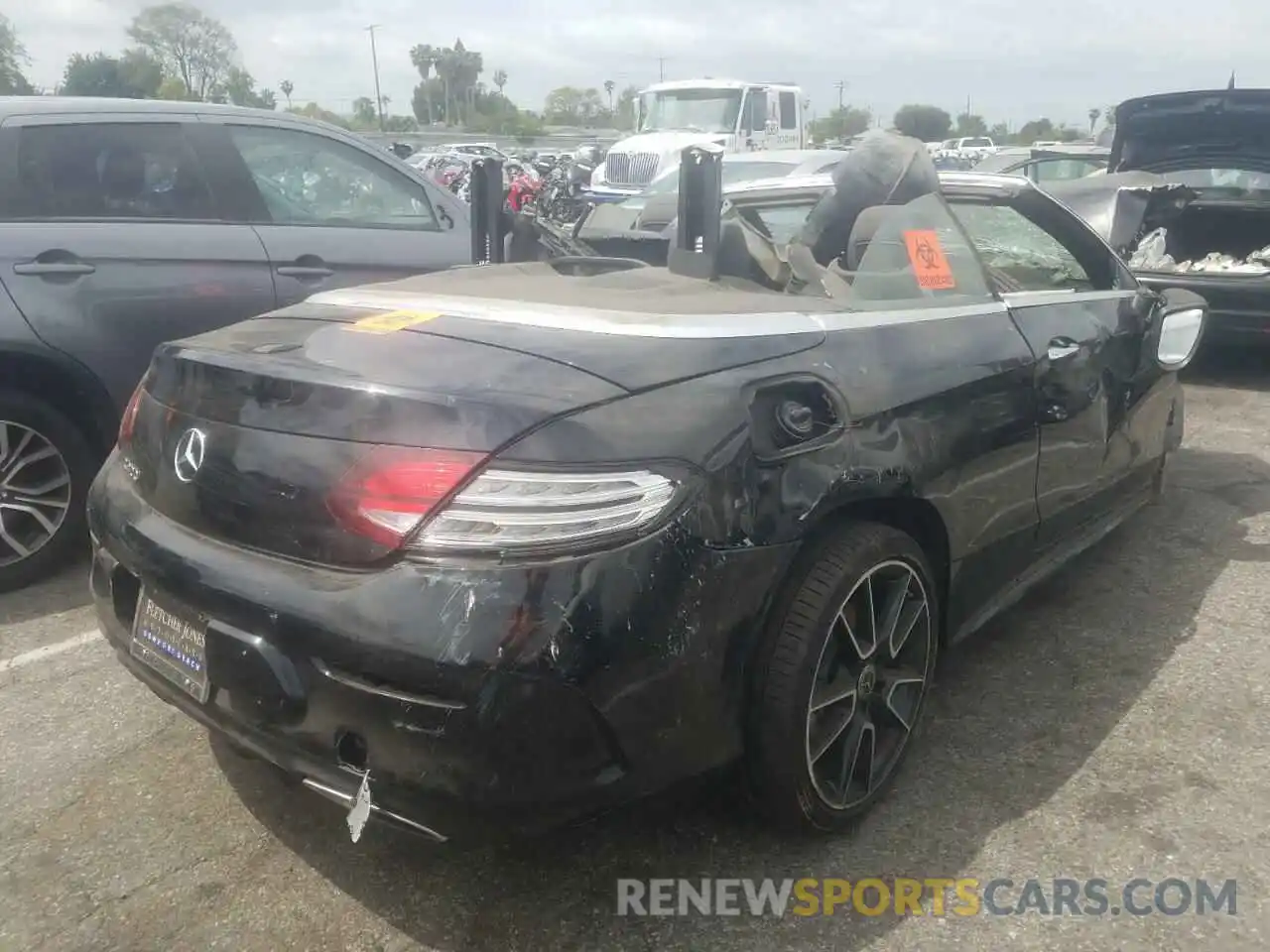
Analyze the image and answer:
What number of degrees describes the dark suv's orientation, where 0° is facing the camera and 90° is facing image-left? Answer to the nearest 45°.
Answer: approximately 270°

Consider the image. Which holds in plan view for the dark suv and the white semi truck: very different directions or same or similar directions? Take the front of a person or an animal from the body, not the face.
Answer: very different directions

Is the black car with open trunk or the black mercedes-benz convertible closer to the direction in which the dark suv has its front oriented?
the black car with open trunk

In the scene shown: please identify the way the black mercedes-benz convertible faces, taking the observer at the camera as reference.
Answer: facing away from the viewer and to the right of the viewer

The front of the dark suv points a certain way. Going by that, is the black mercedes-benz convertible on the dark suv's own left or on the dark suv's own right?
on the dark suv's own right

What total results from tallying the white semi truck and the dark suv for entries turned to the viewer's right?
1

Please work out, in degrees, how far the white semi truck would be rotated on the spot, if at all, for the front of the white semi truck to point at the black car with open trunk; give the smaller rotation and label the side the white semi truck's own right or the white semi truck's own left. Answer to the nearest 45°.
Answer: approximately 45° to the white semi truck's own left

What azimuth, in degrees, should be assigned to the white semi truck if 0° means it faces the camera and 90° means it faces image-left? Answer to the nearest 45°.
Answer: approximately 45°
